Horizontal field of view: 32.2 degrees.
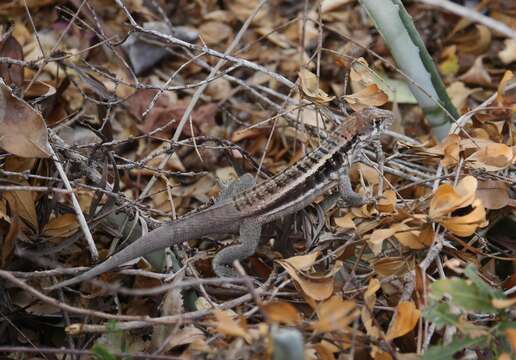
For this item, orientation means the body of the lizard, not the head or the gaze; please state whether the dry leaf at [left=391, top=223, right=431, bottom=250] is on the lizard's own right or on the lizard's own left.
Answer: on the lizard's own right

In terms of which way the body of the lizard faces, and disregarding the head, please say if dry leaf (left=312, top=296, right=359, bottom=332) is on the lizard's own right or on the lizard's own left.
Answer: on the lizard's own right

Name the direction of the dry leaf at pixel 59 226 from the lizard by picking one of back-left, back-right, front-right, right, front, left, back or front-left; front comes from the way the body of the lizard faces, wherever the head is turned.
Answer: back-left

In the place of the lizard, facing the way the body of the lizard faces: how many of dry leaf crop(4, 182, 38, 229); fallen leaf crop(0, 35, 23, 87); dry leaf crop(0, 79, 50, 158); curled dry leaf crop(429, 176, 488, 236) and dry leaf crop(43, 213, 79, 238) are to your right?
1

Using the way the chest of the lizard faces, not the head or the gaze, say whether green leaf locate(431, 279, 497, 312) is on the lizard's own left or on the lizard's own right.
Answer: on the lizard's own right

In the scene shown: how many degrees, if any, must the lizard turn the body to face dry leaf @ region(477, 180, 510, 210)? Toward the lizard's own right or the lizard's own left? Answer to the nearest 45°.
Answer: approximately 45° to the lizard's own right

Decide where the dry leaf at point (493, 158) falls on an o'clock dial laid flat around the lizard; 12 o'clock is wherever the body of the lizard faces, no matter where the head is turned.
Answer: The dry leaf is roughly at 2 o'clock from the lizard.

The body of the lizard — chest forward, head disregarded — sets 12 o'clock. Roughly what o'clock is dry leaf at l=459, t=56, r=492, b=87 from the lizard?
The dry leaf is roughly at 12 o'clock from the lizard.

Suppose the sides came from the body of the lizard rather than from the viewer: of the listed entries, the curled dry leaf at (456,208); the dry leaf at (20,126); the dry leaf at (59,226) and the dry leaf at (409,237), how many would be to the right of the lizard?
2

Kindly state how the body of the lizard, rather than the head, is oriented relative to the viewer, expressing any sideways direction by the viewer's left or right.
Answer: facing away from the viewer and to the right of the viewer

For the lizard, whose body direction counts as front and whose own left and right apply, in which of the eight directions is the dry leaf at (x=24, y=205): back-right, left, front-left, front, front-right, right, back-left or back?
back-left

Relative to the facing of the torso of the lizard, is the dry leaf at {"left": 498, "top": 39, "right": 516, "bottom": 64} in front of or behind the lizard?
in front
